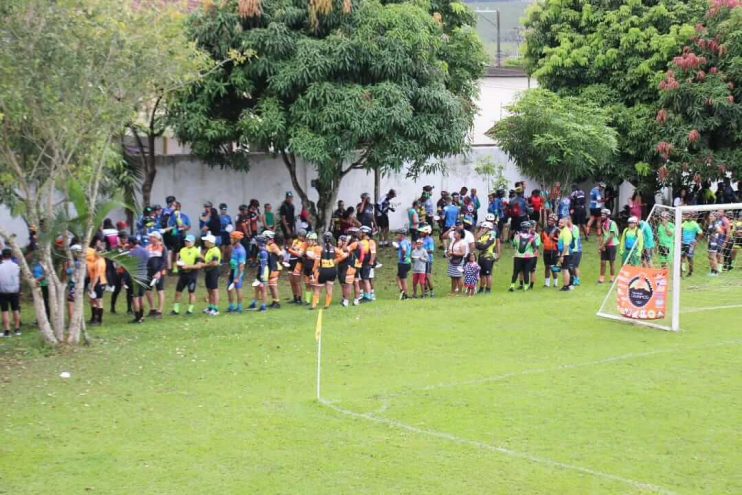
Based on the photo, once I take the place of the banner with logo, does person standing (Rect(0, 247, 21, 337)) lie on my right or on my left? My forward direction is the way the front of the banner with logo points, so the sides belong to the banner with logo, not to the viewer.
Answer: on my right

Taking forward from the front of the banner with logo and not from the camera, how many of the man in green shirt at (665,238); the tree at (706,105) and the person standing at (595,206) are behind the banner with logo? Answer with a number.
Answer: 3

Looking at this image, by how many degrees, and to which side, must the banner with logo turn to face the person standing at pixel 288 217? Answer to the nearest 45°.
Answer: approximately 135° to its right

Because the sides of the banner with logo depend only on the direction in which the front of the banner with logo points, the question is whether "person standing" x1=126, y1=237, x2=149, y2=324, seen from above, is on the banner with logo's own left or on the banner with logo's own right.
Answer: on the banner with logo's own right

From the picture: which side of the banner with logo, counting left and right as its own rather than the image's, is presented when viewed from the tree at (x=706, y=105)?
back

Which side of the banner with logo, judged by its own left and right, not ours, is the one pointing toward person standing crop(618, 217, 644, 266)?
back

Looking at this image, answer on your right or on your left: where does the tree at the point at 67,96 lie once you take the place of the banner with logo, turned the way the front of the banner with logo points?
on your right

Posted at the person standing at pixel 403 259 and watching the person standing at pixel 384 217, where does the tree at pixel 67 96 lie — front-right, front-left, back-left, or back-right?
back-left

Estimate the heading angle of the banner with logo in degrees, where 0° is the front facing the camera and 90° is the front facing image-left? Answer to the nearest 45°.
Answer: approximately 0°

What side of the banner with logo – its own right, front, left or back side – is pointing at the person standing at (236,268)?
right

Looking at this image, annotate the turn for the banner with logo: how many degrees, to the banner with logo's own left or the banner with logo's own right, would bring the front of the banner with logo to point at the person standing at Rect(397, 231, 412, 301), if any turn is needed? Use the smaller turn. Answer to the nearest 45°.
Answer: approximately 90° to the banner with logo's own right

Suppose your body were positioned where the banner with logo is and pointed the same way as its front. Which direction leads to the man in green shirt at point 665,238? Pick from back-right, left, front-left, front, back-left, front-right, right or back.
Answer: back
